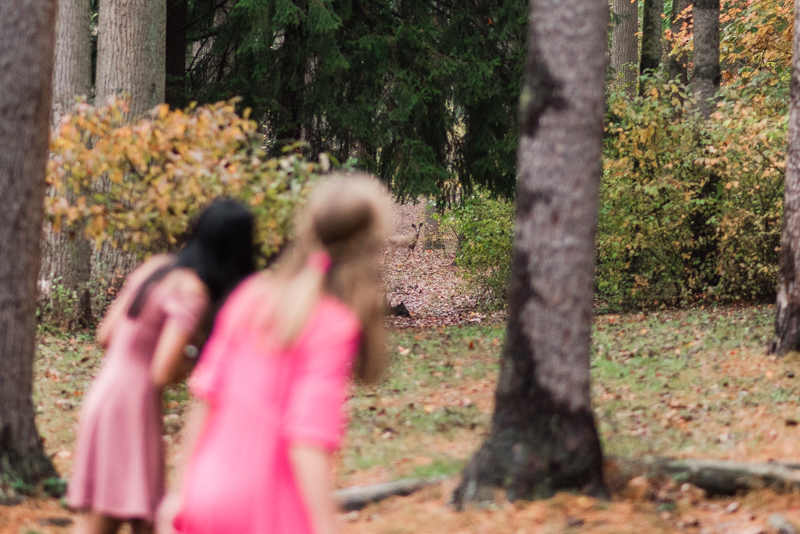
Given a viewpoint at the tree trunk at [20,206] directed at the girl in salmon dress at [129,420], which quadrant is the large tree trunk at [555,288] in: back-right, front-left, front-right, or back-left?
front-left

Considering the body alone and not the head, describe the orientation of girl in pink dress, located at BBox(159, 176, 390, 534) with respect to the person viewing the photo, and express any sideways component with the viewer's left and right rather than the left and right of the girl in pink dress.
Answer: facing away from the viewer and to the right of the viewer

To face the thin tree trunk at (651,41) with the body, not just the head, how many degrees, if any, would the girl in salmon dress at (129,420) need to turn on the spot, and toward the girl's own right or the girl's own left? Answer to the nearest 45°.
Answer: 0° — they already face it

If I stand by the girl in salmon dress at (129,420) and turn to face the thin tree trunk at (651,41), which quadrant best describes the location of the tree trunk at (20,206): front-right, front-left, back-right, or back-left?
front-left

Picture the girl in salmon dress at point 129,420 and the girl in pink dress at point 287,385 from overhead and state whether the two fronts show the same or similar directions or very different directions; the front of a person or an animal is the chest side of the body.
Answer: same or similar directions

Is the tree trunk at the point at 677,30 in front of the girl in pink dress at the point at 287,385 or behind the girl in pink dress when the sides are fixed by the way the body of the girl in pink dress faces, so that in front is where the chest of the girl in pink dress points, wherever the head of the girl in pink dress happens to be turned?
in front

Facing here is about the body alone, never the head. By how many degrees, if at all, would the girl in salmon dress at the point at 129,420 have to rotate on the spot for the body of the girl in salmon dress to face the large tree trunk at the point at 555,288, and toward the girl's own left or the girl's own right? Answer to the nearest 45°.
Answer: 0° — they already face it

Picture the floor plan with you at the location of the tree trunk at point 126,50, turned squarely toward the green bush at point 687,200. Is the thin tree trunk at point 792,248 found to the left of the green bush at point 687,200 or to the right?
right

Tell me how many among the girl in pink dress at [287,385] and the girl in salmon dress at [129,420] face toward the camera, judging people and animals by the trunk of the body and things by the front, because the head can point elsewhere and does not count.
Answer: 0

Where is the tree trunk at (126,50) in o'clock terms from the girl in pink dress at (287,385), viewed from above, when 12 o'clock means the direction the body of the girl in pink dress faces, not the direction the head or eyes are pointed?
The tree trunk is roughly at 10 o'clock from the girl in pink dress.

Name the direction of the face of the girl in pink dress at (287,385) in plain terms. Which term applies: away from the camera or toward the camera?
away from the camera

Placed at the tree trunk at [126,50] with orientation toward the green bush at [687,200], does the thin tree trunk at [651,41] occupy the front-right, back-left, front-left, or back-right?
front-left

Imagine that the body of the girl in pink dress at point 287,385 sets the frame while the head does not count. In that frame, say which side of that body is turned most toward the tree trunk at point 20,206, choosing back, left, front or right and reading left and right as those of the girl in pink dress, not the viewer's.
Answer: left

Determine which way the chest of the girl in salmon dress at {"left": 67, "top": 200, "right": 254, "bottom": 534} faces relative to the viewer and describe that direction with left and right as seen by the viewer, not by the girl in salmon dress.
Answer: facing away from the viewer and to the right of the viewer

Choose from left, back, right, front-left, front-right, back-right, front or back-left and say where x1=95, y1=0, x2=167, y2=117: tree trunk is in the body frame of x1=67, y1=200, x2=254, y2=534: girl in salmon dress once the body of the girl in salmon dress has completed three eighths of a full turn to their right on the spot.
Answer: back

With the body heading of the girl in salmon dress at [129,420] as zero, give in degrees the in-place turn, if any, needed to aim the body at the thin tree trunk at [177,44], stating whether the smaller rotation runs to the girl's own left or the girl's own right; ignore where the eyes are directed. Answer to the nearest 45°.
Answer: approximately 45° to the girl's own left

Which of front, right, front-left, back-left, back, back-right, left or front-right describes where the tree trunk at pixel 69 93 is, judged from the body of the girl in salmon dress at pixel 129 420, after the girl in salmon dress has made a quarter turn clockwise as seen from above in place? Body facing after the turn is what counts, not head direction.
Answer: back-left
